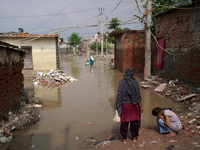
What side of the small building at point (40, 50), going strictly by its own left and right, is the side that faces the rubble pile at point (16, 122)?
front

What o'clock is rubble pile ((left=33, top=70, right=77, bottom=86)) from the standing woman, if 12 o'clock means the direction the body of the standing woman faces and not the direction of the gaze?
The rubble pile is roughly at 11 o'clock from the standing woman.

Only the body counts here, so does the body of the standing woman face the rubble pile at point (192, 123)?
no

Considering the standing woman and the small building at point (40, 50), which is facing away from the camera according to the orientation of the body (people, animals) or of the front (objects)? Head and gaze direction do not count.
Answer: the standing woman

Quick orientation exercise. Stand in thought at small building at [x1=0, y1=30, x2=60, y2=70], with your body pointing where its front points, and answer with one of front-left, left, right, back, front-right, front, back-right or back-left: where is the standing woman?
front

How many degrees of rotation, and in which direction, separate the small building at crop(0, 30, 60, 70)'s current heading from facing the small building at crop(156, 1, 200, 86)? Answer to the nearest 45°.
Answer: approximately 45° to its left

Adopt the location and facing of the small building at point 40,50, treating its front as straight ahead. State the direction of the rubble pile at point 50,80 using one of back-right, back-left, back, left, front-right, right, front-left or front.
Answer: front

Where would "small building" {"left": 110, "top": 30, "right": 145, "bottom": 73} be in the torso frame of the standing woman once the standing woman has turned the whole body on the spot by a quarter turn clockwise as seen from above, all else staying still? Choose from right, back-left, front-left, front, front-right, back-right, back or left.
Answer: left

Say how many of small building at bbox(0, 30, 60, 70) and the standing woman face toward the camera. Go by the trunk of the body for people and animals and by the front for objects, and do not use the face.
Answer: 1

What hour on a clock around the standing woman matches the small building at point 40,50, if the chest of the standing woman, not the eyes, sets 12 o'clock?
The small building is roughly at 11 o'clock from the standing woman.

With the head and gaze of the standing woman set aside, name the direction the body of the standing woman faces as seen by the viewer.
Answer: away from the camera

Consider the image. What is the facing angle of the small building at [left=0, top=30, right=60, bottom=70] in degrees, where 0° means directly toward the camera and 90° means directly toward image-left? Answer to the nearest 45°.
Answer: approximately 0°
